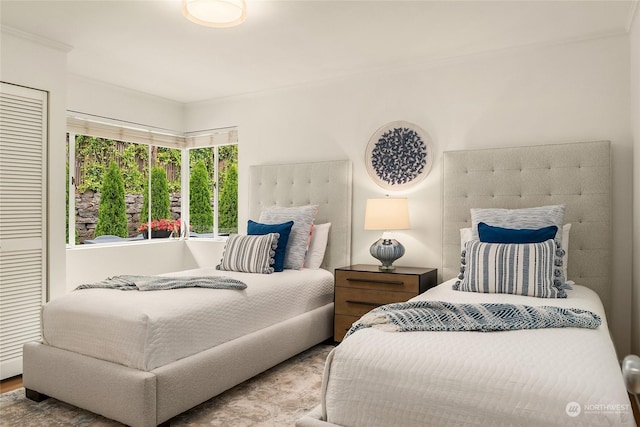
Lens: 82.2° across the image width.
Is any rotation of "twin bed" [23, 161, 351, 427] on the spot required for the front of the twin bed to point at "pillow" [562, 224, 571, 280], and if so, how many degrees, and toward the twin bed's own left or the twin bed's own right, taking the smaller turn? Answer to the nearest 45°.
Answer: approximately 135° to the twin bed's own left

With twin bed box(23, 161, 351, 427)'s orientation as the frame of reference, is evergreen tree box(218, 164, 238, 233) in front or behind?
behind

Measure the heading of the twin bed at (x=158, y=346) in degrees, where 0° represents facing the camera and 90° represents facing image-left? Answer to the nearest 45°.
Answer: approximately 45°

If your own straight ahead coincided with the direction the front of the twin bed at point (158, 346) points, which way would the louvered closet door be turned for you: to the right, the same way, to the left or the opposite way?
to the left

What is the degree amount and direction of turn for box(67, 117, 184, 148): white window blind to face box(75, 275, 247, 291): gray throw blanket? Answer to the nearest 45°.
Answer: approximately 45° to its right

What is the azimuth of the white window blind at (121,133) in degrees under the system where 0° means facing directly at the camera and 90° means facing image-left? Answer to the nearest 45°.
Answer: approximately 315°

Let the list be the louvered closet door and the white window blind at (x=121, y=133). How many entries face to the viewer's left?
0

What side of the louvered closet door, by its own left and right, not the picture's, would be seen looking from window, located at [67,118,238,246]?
left

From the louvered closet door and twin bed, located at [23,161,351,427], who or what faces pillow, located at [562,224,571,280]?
the louvered closet door

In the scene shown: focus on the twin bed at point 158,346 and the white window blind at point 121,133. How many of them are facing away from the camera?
0

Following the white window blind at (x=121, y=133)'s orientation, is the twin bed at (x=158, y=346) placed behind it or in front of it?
in front
